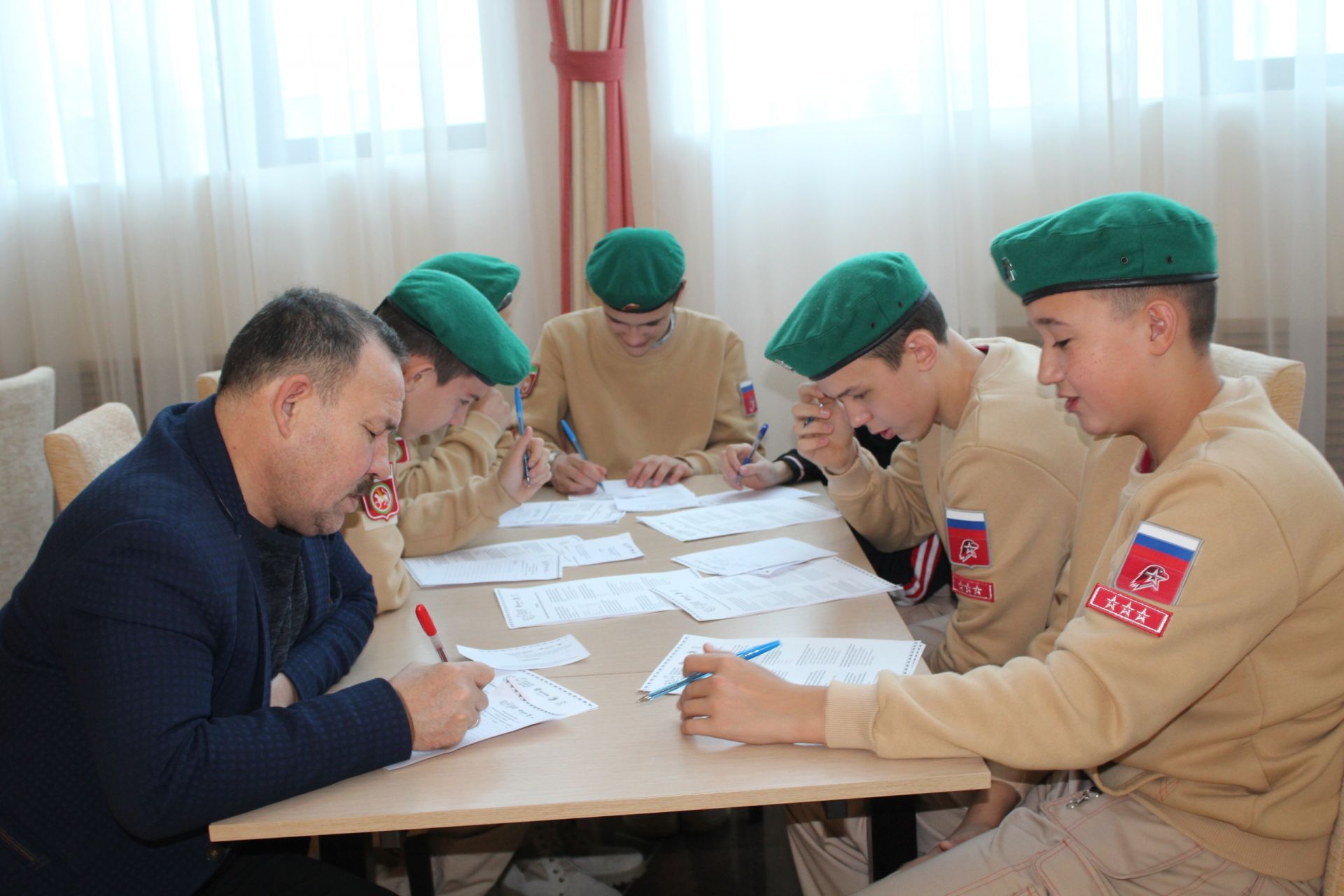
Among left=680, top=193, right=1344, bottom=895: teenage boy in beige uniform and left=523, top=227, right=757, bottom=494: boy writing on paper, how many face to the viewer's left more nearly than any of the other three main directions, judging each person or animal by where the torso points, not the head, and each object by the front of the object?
1

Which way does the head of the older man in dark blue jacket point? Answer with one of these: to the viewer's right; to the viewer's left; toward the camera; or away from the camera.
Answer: to the viewer's right

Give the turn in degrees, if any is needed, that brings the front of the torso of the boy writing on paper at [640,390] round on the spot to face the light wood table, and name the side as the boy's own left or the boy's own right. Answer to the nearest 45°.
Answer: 0° — they already face it

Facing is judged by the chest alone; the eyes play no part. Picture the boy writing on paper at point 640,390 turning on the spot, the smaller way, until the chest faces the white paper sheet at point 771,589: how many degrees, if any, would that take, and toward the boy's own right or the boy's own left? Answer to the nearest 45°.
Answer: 0° — they already face it

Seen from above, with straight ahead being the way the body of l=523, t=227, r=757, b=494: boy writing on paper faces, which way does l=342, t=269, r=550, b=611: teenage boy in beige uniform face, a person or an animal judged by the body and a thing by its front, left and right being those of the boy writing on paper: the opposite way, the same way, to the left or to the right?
to the left

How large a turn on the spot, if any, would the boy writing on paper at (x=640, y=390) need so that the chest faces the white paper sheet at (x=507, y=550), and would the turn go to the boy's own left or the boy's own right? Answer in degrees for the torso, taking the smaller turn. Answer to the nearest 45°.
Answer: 0° — they already face it

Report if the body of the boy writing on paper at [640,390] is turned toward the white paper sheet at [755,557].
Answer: yes

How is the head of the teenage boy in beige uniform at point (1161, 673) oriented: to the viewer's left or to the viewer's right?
to the viewer's left

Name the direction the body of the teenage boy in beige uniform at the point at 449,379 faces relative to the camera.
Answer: to the viewer's right

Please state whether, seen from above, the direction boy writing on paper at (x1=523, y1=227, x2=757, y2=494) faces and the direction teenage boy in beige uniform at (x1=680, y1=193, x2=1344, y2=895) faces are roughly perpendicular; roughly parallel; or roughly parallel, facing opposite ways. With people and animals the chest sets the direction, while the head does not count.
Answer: roughly perpendicular
